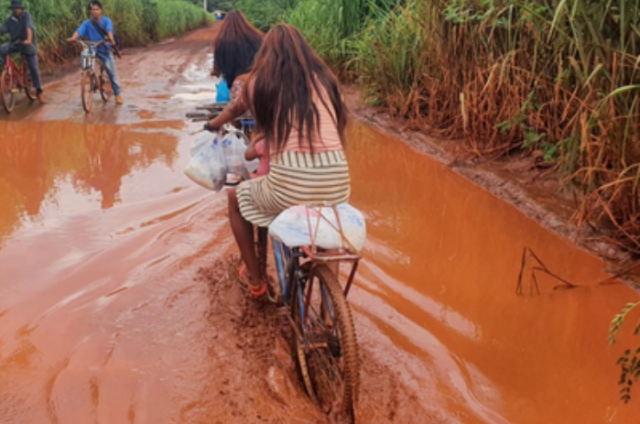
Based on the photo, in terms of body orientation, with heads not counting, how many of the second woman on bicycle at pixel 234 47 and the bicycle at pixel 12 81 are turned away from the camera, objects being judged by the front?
1

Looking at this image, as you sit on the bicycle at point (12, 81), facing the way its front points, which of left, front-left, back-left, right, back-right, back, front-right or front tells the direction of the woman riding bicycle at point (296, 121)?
front-left

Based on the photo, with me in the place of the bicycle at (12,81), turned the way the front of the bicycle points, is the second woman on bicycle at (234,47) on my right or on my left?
on my left

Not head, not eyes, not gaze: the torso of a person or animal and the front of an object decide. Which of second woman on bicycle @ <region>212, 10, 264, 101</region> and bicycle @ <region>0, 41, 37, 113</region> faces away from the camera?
the second woman on bicycle

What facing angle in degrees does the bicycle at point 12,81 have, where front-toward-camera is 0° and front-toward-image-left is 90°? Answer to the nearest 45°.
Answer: approximately 45°

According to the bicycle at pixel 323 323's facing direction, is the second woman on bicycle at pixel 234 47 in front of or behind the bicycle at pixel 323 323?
in front

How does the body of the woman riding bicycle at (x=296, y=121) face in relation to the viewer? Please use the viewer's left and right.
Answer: facing away from the viewer and to the left of the viewer

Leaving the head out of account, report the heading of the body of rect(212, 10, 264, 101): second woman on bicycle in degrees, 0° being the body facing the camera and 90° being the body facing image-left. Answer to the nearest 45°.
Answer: approximately 180°

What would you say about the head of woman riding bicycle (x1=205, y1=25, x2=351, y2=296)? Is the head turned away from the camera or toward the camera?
away from the camera

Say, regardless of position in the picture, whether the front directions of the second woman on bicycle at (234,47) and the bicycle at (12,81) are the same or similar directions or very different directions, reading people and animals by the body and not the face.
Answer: very different directions

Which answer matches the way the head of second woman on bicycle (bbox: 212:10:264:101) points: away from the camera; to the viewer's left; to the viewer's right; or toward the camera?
away from the camera

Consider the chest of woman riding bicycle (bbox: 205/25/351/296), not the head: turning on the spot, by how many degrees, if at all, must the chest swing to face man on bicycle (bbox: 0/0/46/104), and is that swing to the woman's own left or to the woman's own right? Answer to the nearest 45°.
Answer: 0° — they already face them

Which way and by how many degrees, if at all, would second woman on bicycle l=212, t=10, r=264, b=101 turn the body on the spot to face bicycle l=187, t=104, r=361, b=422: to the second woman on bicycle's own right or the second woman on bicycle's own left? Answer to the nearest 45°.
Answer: approximately 180°

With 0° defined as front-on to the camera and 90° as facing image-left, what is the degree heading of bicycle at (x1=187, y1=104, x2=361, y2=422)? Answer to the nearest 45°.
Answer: approximately 135°
